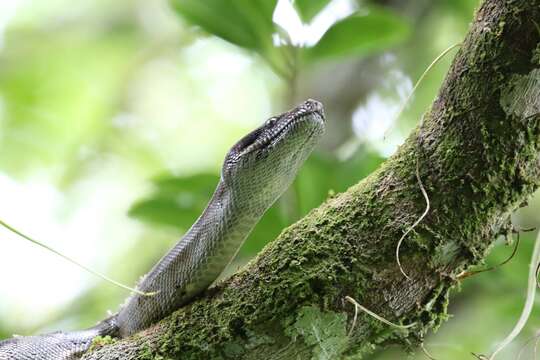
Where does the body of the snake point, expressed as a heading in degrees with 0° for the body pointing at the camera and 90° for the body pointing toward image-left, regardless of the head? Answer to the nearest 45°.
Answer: approximately 270°

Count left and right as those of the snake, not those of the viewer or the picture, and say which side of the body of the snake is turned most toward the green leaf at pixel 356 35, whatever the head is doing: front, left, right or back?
left
